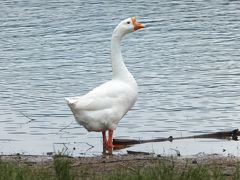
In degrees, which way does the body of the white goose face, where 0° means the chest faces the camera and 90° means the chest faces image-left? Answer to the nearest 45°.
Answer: approximately 270°
